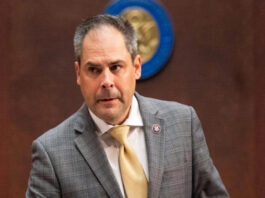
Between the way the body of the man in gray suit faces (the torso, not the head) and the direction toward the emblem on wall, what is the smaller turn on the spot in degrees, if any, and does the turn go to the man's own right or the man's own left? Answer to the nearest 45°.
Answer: approximately 180°

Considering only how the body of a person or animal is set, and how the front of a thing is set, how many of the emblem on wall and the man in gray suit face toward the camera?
2

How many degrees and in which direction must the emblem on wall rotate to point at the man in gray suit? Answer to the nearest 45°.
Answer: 0° — it already faces them

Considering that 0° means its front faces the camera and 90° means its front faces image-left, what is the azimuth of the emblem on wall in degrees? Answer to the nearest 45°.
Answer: approximately 0°

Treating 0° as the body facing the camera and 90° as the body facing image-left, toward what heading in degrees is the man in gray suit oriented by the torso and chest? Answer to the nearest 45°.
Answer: approximately 0°
